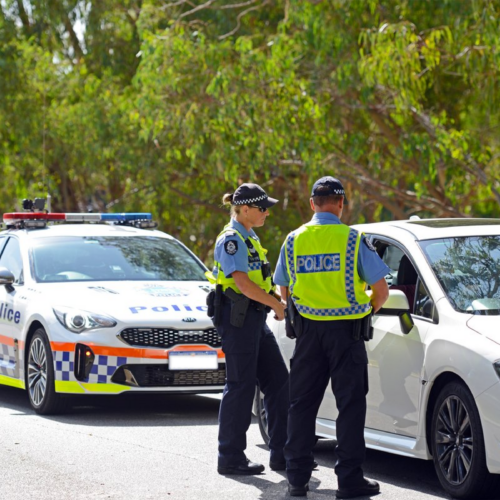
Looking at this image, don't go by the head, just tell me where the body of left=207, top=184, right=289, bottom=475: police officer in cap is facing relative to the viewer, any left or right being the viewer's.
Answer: facing to the right of the viewer

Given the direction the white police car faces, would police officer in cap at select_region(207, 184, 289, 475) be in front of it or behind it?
in front

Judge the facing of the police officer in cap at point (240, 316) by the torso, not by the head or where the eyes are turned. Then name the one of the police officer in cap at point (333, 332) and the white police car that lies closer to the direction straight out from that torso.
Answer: the police officer in cap

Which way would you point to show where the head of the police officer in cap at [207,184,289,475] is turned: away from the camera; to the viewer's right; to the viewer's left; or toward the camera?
to the viewer's right

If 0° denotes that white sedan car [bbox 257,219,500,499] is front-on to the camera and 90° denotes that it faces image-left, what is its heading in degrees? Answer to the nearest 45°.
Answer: approximately 315°

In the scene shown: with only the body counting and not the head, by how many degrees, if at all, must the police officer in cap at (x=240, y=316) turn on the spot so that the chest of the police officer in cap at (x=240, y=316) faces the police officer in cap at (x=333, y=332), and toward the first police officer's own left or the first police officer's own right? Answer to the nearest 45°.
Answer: approximately 45° to the first police officer's own right

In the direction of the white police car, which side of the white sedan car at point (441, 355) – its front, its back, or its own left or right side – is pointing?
back

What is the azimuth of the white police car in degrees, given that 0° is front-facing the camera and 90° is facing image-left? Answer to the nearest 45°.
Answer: approximately 315°

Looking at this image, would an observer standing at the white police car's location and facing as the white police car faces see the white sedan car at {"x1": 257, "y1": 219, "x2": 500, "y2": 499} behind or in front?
in front

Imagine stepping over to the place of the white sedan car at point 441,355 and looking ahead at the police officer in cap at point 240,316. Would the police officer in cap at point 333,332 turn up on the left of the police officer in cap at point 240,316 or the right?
left

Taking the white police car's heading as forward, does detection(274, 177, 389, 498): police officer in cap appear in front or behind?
in front

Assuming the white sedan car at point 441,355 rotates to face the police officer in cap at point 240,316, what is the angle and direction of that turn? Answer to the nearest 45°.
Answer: approximately 135° to its right
